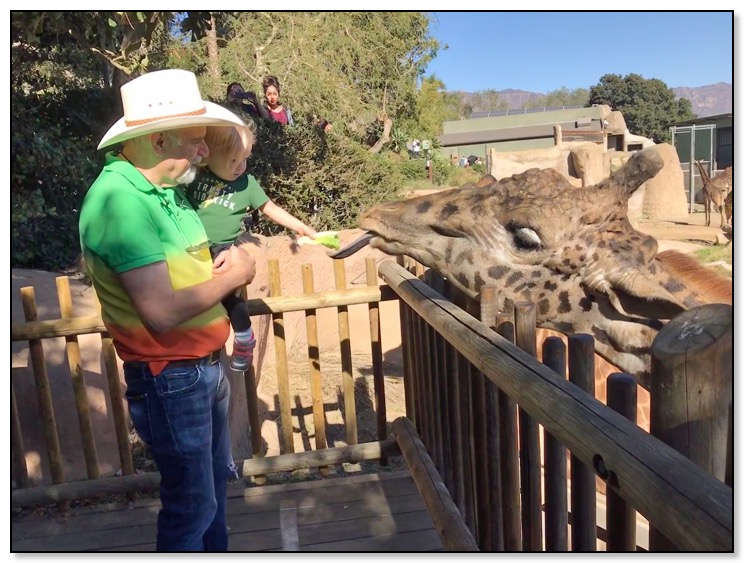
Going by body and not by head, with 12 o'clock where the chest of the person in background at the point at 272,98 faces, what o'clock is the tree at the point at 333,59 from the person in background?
The tree is roughly at 7 o'clock from the person in background.

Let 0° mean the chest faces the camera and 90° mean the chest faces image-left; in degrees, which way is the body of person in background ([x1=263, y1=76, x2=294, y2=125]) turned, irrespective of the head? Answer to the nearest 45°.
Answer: approximately 0°

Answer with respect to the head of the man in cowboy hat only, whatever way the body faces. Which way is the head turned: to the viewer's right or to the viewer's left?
to the viewer's right

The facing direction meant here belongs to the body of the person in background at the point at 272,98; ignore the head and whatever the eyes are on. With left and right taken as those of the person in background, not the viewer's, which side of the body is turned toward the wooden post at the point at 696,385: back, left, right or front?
front

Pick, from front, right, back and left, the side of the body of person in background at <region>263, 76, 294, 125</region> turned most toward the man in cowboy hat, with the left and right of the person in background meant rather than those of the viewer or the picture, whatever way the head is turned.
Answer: front
